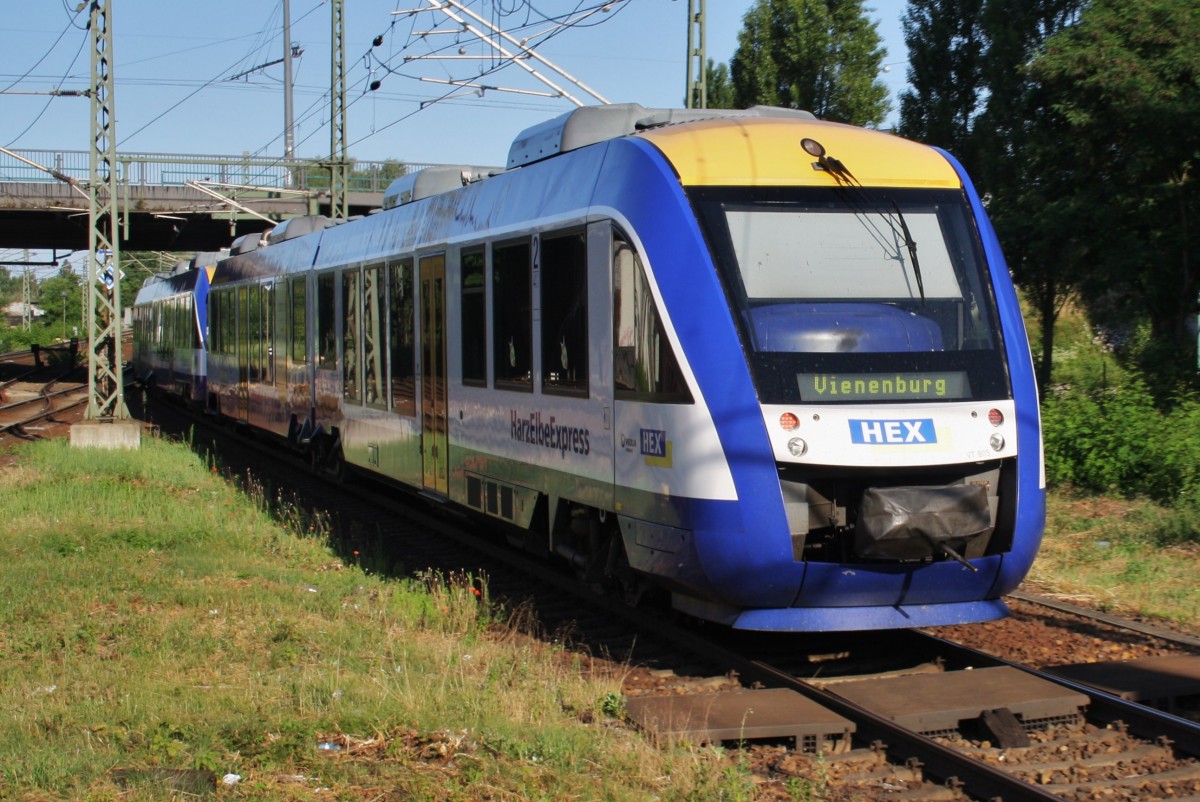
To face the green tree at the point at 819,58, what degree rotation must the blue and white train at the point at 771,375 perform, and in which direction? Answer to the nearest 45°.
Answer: approximately 135° to its left

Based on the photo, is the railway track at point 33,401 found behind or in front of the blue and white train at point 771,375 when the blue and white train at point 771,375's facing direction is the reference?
behind

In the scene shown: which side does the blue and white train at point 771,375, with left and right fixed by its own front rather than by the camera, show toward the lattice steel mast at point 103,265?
back

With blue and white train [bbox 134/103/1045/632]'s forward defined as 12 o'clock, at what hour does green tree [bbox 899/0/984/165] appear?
The green tree is roughly at 8 o'clock from the blue and white train.

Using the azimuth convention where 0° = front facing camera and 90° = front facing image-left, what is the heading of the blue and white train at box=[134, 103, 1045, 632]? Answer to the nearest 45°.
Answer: approximately 315°

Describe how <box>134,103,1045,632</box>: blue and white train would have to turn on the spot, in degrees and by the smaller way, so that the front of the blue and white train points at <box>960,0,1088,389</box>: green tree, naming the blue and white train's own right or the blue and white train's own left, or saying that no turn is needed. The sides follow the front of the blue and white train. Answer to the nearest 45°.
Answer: approximately 90° to the blue and white train's own left

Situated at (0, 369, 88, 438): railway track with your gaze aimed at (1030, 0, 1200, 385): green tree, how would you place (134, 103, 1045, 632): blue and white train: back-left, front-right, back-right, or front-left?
front-right

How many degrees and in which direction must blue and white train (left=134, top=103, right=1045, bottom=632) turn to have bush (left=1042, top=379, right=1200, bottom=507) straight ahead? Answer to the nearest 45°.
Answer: approximately 90° to its left

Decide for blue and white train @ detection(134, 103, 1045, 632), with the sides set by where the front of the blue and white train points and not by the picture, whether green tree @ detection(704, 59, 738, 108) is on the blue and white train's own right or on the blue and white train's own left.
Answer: on the blue and white train's own left
